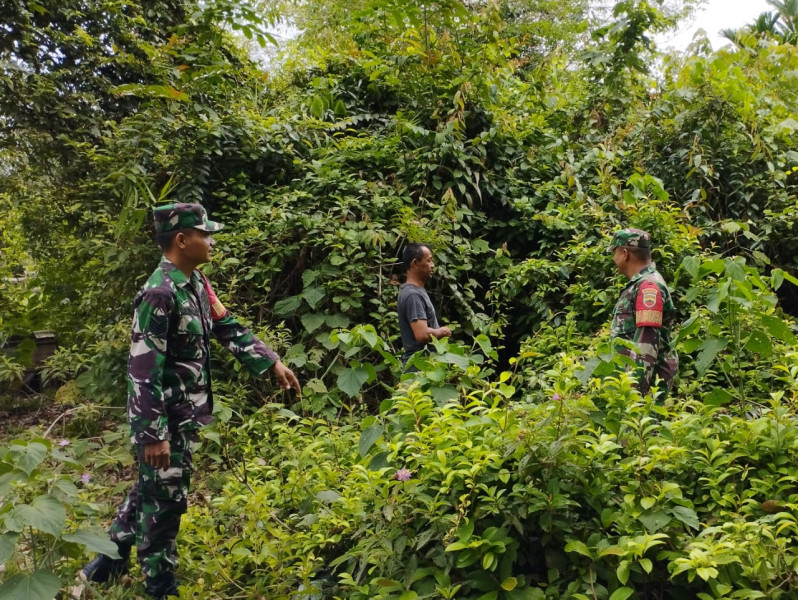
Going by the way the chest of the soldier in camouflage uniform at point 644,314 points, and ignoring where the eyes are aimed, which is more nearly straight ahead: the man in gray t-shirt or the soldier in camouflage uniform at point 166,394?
the man in gray t-shirt

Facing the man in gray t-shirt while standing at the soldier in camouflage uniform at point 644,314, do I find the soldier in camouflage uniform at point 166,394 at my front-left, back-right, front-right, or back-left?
front-left

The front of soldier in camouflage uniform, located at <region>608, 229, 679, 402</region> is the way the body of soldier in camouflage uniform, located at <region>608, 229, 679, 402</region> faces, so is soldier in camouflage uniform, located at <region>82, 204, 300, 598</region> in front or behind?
in front

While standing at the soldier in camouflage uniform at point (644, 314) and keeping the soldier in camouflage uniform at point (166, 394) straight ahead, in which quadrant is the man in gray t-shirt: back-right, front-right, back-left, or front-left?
front-right

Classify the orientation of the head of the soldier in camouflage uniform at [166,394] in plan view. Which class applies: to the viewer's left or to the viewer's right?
to the viewer's right

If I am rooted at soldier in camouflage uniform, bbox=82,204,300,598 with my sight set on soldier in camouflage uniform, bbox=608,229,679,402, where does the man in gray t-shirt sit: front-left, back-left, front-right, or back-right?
front-left

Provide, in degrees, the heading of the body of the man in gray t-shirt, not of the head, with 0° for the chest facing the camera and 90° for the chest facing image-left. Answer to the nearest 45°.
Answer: approximately 270°

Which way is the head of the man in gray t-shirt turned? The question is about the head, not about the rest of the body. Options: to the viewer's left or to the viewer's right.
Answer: to the viewer's right

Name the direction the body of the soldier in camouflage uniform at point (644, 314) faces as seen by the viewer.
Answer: to the viewer's left

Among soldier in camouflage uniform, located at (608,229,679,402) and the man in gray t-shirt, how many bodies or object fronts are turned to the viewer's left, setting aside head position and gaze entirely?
1

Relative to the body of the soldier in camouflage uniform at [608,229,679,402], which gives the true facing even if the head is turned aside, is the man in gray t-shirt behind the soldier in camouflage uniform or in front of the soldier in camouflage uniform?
in front

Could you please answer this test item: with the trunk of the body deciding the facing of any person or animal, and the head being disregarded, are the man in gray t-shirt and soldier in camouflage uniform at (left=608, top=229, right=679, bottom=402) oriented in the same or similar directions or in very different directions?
very different directions

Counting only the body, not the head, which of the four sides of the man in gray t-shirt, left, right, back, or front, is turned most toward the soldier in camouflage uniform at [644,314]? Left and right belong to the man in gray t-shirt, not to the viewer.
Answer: front
